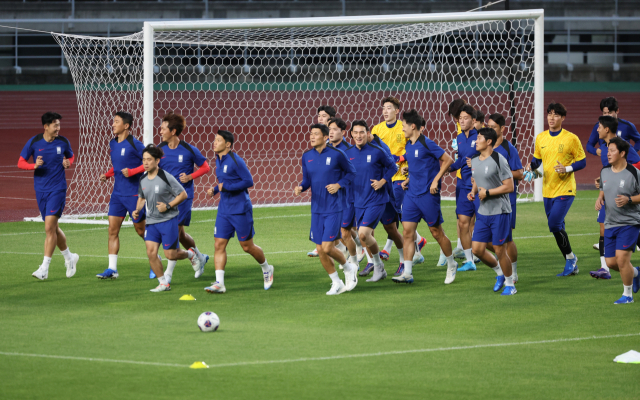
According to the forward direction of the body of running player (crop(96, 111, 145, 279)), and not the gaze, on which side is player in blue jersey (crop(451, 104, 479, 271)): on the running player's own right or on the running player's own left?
on the running player's own left

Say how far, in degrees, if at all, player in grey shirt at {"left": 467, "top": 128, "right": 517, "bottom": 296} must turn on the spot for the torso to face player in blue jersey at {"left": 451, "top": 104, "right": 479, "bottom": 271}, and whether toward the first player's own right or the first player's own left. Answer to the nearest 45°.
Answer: approximately 135° to the first player's own right

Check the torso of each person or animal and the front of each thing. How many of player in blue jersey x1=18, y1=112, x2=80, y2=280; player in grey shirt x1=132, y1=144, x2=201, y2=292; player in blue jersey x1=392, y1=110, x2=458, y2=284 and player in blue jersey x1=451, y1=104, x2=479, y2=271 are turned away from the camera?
0

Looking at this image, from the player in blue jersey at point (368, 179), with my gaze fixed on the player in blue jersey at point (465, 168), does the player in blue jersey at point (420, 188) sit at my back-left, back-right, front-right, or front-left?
front-right

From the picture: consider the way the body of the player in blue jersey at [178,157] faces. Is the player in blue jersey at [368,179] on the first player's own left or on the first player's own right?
on the first player's own left

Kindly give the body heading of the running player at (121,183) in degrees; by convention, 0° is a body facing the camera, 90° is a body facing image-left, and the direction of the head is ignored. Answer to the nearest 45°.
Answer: approximately 45°

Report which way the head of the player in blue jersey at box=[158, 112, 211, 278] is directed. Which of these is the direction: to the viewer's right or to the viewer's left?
to the viewer's left

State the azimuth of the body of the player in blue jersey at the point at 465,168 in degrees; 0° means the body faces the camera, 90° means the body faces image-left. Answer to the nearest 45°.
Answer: approximately 45°

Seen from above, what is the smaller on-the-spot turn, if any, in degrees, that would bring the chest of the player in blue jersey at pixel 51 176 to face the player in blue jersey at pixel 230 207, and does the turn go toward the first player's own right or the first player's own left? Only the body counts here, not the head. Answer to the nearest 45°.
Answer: approximately 45° to the first player's own left

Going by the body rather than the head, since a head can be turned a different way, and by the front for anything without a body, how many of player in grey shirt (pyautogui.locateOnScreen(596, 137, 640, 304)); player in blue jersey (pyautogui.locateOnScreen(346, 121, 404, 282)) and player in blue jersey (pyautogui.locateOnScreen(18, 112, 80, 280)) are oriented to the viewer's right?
0
